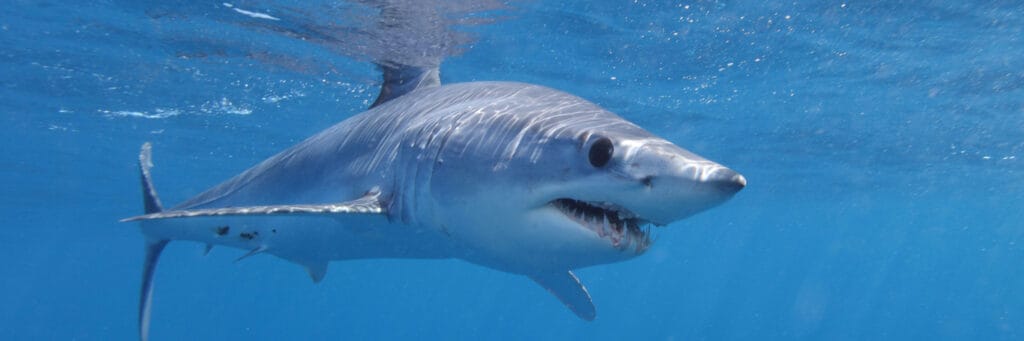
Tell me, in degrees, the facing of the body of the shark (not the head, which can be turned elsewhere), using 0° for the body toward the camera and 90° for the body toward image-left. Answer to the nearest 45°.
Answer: approximately 315°
